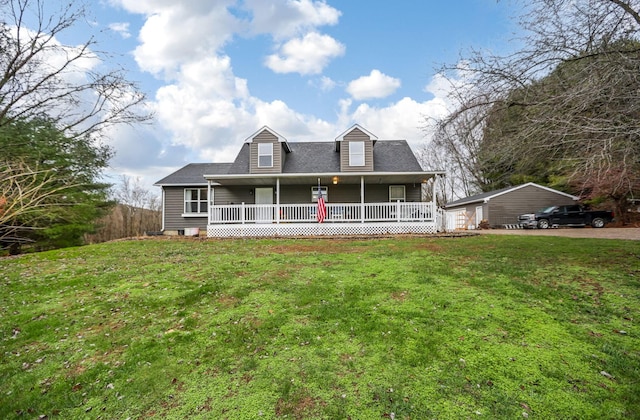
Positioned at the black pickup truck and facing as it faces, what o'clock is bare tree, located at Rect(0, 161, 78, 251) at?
The bare tree is roughly at 11 o'clock from the black pickup truck.

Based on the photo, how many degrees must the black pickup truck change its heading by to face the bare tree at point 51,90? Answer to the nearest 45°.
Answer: approximately 45° to its left

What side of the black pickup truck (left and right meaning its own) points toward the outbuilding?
right

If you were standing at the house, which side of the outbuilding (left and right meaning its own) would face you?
front

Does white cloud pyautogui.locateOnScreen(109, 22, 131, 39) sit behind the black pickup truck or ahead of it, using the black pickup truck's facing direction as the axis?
ahead

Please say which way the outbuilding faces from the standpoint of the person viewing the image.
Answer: facing the viewer and to the left of the viewer

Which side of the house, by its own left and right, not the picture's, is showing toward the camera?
front

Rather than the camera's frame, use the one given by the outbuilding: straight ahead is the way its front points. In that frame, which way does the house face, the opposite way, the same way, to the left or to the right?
to the left

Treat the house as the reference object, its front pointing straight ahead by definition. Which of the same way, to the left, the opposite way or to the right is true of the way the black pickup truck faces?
to the right
